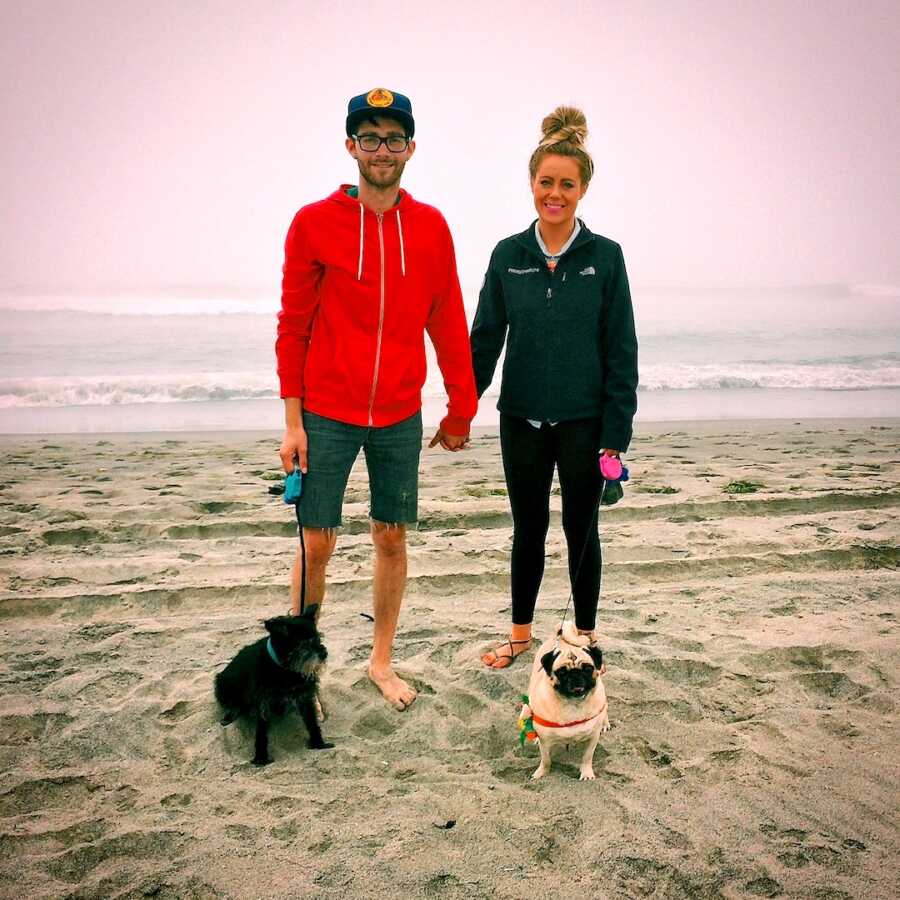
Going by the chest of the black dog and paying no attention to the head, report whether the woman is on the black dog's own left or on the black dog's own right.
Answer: on the black dog's own left

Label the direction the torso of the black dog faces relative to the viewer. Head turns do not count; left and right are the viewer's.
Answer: facing the viewer and to the right of the viewer

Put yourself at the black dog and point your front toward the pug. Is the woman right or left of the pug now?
left

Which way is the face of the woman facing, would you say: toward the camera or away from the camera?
toward the camera

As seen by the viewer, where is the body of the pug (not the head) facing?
toward the camera

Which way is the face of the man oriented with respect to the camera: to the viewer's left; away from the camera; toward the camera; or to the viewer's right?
toward the camera

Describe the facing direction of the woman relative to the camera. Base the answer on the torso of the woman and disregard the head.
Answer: toward the camera

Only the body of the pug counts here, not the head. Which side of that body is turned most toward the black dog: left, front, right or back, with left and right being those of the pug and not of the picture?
right

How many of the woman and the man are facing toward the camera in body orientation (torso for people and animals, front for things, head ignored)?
2

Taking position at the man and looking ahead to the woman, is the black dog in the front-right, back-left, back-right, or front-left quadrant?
back-right

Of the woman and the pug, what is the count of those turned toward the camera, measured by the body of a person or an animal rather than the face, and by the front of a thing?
2
